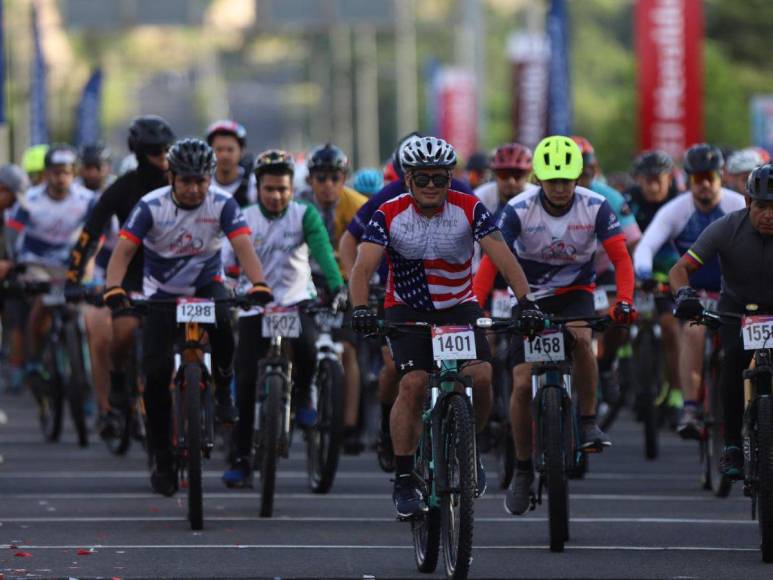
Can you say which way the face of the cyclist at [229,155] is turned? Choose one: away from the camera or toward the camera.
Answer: toward the camera

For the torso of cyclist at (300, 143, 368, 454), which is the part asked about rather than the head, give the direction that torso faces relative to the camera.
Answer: toward the camera

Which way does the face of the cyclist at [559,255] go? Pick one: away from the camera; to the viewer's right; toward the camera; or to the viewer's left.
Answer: toward the camera

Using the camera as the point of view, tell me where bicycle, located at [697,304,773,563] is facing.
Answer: facing the viewer

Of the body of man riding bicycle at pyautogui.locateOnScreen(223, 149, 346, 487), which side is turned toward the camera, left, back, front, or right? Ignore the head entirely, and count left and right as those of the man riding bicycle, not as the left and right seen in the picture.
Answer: front

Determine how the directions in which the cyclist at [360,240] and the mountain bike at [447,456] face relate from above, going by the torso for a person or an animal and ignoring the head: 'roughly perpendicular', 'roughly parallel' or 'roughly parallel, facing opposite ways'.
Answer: roughly parallel

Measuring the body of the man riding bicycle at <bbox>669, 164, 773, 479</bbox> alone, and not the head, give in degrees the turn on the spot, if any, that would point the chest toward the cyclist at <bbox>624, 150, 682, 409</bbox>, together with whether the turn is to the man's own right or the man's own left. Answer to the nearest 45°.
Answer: approximately 180°

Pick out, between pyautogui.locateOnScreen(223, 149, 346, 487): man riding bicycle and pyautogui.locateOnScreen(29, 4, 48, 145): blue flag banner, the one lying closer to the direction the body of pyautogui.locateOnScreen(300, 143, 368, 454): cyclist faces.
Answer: the man riding bicycle

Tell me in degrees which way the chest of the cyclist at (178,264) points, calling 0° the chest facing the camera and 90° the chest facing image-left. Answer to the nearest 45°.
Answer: approximately 0°

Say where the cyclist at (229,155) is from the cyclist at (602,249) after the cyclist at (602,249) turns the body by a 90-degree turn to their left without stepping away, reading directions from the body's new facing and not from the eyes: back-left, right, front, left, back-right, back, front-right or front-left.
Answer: back

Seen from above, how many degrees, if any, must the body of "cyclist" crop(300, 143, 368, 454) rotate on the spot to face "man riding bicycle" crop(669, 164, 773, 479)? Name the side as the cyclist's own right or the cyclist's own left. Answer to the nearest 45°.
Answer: approximately 45° to the cyclist's own left

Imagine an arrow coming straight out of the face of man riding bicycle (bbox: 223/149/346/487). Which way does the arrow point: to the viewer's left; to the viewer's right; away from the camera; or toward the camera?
toward the camera

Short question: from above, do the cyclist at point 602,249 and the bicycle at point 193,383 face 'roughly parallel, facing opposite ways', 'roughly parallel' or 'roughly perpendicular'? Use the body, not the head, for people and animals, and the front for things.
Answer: roughly parallel

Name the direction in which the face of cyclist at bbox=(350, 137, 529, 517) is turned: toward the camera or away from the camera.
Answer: toward the camera

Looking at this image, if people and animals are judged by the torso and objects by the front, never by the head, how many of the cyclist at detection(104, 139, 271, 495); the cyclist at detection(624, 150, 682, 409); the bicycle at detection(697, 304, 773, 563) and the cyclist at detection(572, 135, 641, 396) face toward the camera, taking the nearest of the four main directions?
4

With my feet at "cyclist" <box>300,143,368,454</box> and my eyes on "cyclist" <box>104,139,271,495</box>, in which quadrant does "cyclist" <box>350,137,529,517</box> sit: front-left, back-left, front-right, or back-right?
front-left

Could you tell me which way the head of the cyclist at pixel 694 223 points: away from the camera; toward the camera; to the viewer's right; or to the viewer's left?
toward the camera

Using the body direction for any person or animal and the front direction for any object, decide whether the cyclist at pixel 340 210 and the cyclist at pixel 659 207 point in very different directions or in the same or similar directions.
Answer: same or similar directions
